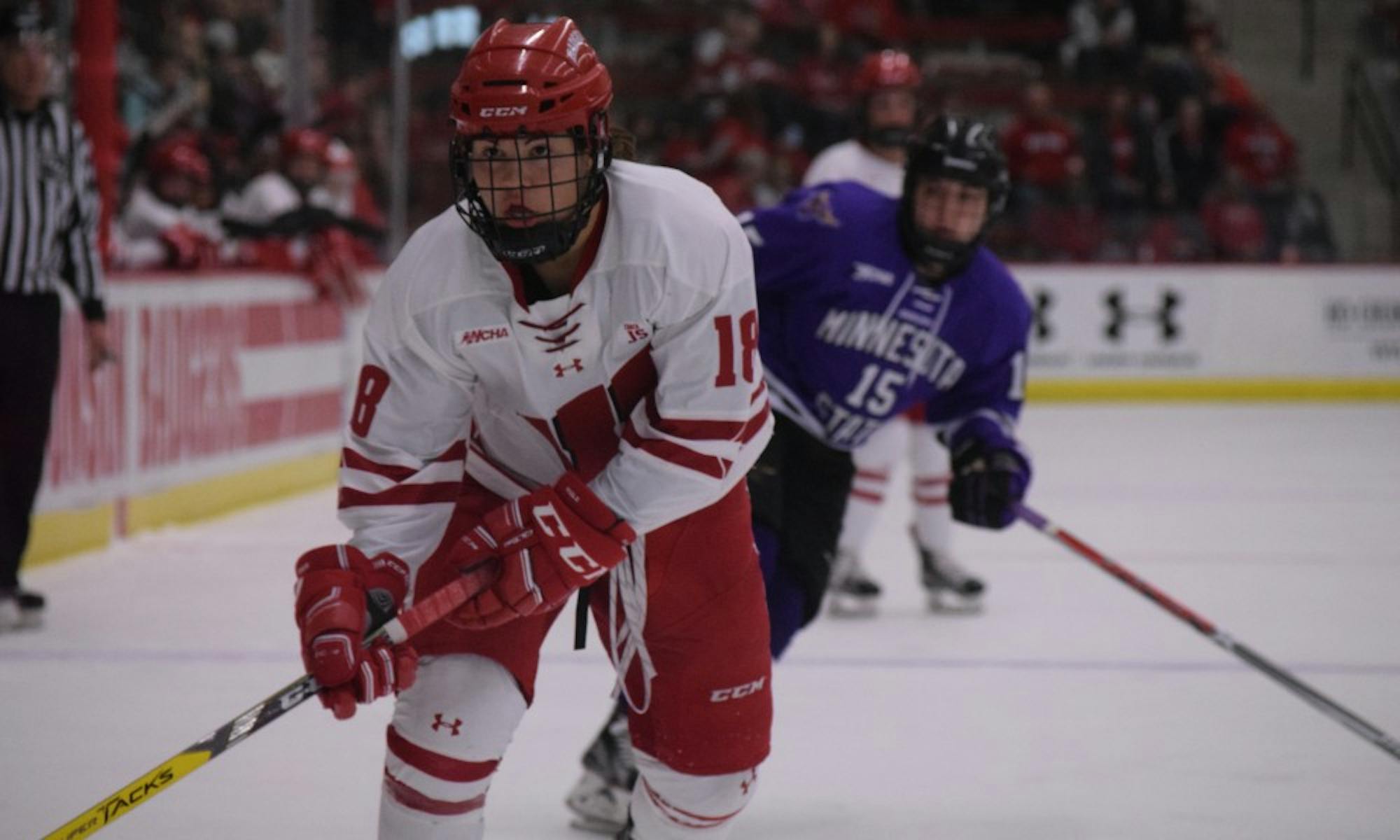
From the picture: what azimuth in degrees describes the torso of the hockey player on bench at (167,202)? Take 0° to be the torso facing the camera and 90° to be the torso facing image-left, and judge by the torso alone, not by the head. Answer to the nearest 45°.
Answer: approximately 315°

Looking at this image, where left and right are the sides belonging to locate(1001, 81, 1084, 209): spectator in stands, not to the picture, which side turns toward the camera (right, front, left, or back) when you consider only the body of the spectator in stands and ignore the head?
front

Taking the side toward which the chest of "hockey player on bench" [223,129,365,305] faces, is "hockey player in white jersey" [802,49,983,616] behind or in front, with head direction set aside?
in front

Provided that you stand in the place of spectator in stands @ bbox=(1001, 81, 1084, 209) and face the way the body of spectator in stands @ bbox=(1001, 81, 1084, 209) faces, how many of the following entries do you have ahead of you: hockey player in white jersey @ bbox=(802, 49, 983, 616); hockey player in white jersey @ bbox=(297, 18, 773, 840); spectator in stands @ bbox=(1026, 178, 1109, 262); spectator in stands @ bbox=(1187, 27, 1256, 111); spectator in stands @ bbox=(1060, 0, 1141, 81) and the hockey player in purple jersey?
4

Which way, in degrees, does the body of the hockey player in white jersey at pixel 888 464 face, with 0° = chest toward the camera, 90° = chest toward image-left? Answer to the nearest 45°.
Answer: approximately 315°

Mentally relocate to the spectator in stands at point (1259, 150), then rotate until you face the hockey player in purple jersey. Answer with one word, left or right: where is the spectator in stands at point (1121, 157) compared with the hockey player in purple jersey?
right

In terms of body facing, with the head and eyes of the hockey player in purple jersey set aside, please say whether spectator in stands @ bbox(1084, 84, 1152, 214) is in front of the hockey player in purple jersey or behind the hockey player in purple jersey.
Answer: behind

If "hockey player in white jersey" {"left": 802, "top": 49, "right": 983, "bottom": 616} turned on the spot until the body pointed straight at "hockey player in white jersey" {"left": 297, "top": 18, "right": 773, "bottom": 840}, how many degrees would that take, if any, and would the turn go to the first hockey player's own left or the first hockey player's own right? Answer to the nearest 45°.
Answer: approximately 45° to the first hockey player's own right

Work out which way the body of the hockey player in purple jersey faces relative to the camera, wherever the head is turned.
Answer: toward the camera

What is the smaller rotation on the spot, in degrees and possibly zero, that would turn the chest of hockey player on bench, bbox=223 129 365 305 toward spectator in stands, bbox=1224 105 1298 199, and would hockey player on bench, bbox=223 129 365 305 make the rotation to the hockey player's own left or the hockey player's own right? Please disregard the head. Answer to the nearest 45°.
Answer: approximately 90° to the hockey player's own left

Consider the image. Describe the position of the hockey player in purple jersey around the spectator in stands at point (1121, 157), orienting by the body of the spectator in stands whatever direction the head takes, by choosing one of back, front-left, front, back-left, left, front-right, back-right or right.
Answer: front

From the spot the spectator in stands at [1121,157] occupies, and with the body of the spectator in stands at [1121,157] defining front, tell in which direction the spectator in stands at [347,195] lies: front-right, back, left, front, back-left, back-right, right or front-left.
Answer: front-right

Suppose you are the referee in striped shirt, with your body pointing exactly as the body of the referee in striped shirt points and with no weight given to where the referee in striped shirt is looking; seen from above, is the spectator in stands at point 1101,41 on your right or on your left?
on your left

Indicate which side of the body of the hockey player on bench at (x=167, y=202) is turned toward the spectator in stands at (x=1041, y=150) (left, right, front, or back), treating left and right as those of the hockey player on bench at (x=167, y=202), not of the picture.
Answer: left
